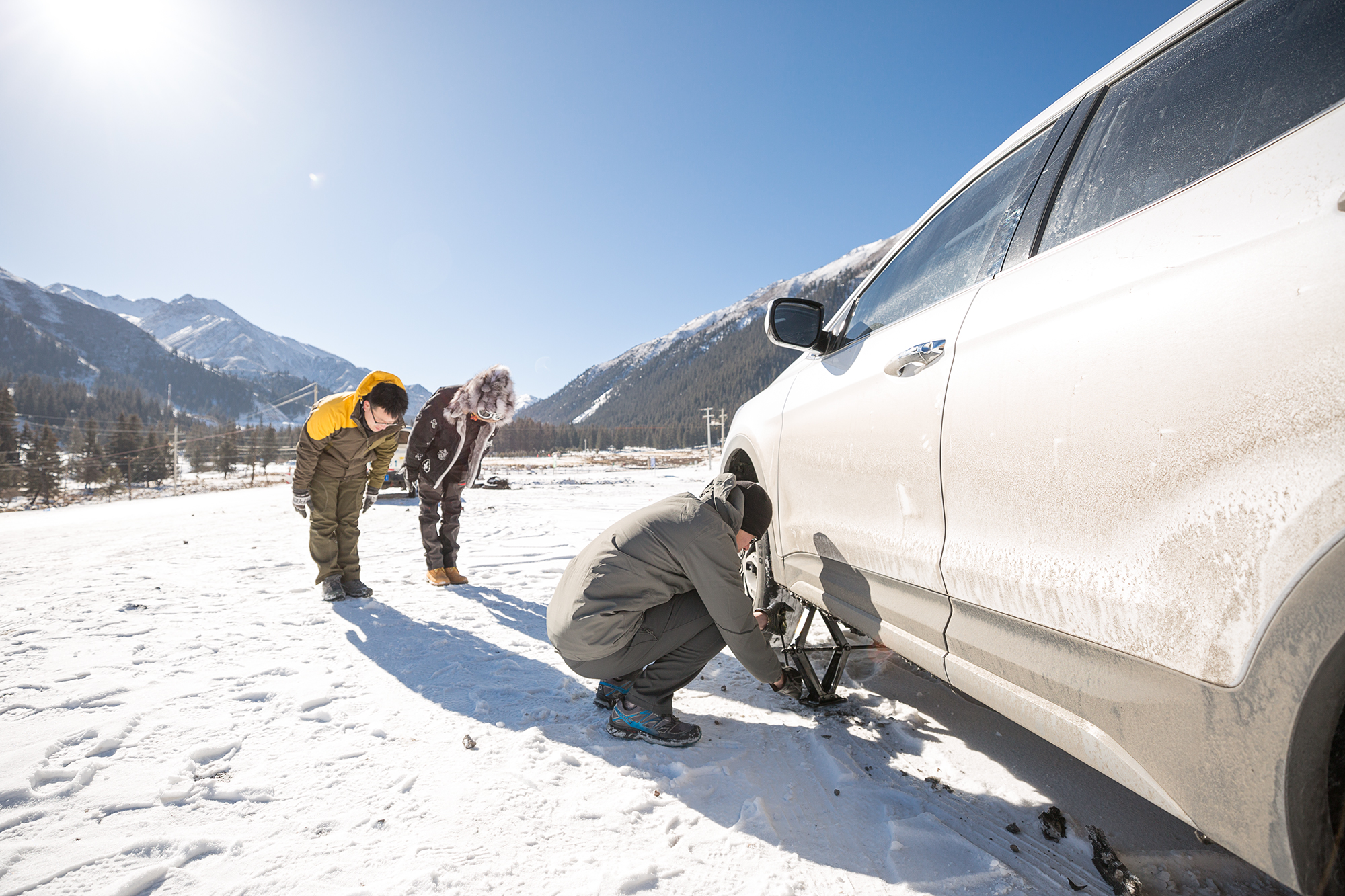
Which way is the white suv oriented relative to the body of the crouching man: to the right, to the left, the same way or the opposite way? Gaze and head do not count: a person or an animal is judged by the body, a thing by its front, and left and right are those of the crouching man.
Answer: to the left

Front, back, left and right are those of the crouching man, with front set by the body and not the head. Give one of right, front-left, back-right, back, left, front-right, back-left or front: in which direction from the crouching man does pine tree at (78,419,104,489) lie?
back-left

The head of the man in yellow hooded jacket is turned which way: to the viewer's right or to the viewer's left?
to the viewer's right

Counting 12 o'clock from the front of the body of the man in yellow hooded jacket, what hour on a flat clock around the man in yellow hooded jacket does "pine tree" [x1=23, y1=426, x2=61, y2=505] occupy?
The pine tree is roughly at 7 o'clock from the man in yellow hooded jacket.

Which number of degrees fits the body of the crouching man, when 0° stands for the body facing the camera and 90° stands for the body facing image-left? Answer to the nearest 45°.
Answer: approximately 270°

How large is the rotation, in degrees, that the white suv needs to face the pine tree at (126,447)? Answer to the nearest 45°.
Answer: approximately 45° to its left

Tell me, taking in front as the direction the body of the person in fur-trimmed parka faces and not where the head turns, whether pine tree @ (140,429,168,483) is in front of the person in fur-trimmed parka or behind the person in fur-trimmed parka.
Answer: behind

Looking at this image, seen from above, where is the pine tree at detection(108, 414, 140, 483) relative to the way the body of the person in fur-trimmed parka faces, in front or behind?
behind

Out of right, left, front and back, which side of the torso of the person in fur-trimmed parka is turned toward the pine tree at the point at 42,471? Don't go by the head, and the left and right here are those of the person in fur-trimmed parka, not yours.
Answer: back

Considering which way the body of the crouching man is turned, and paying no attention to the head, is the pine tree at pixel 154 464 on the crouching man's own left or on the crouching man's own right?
on the crouching man's own left

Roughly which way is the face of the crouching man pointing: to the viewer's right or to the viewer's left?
to the viewer's right

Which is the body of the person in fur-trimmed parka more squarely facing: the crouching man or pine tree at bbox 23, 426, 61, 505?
the crouching man

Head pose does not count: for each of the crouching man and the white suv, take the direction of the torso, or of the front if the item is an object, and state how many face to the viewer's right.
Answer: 1

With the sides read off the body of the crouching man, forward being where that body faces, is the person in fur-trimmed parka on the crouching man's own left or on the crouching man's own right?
on the crouching man's own left

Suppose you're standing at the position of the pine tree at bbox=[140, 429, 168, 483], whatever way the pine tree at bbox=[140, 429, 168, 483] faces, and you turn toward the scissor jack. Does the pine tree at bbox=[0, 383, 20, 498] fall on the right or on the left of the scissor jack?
right
